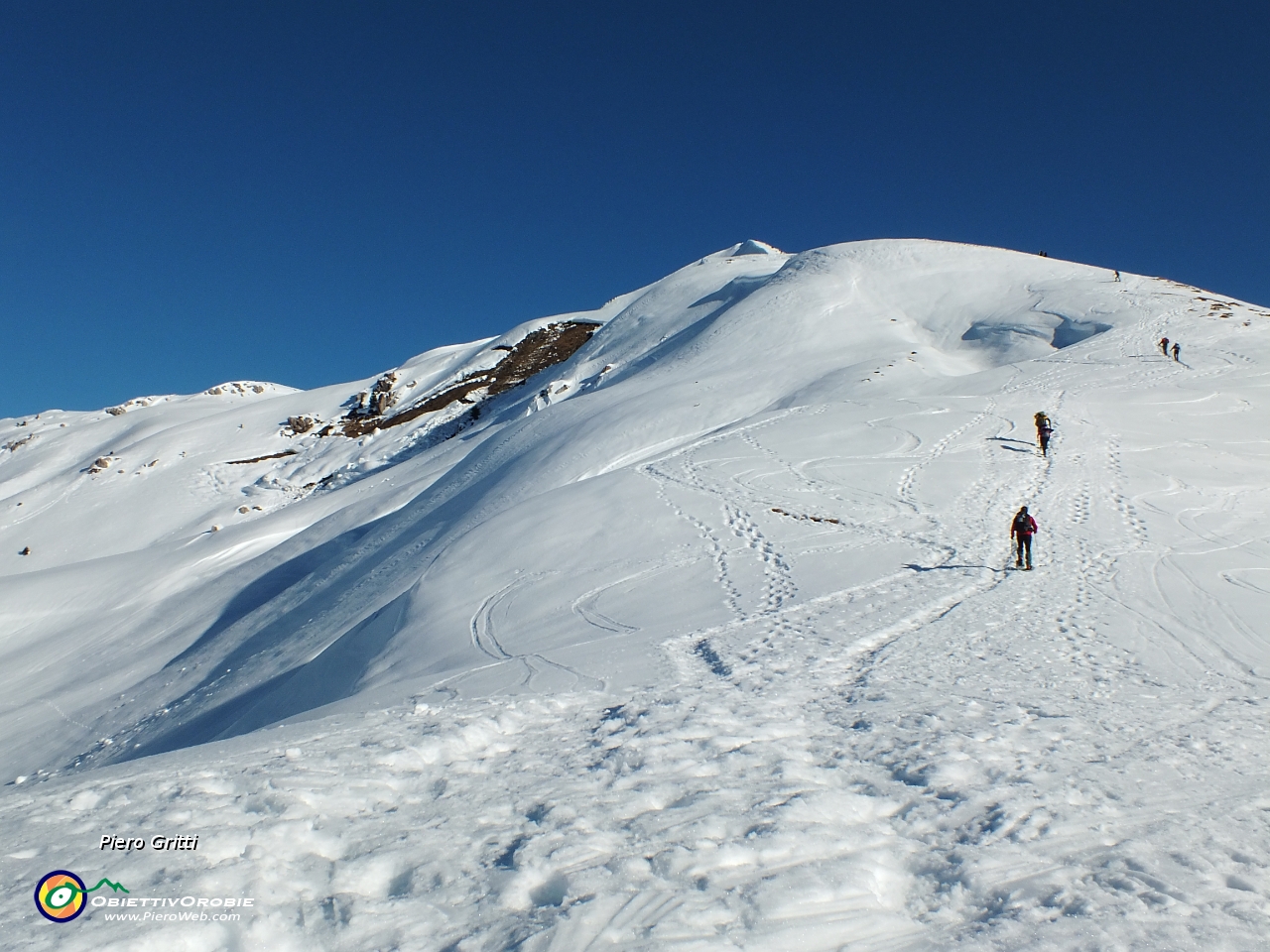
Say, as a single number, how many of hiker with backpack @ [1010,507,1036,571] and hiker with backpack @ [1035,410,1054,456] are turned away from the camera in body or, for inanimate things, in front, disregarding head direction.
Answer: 2

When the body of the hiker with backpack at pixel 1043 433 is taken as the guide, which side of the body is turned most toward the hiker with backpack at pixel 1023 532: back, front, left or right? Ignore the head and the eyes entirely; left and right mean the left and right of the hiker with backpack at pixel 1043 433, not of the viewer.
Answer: back

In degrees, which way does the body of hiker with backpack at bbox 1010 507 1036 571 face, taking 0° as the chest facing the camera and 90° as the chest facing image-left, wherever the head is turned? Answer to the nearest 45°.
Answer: approximately 180°

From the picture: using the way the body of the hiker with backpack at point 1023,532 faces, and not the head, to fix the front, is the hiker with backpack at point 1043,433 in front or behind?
in front

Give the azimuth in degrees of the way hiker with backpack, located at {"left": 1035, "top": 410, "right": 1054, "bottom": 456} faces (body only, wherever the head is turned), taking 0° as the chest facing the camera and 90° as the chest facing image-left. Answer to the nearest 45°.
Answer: approximately 180°
